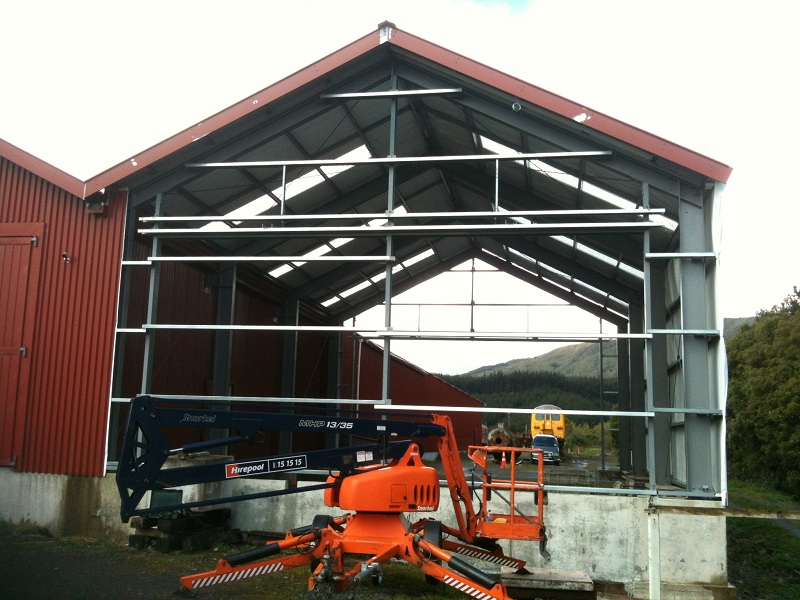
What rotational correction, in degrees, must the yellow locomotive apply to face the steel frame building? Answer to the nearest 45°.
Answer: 0° — it already faces it

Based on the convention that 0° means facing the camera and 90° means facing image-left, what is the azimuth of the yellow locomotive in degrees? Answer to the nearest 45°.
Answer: approximately 0°

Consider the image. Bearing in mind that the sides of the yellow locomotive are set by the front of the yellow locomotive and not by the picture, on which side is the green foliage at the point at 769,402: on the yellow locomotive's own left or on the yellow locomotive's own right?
on the yellow locomotive's own left

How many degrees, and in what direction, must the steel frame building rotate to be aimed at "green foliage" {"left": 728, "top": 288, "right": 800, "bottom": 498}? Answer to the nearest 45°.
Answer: approximately 135° to its left

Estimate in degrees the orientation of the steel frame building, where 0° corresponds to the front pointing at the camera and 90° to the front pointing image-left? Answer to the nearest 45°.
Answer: approximately 0°

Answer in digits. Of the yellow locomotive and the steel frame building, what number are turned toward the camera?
2
